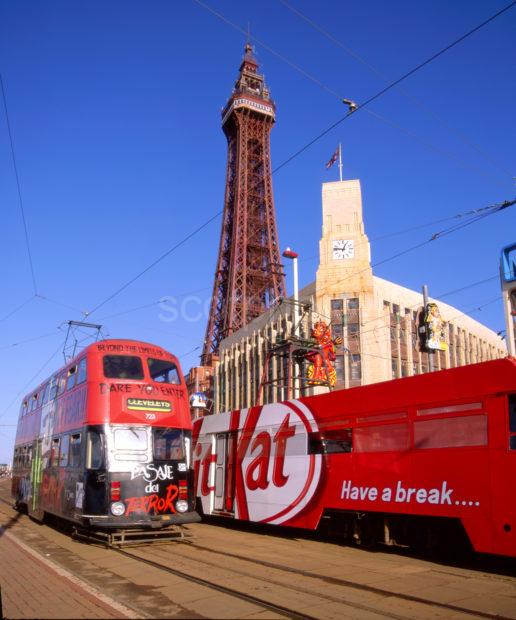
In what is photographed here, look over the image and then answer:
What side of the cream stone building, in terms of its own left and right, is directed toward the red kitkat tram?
front

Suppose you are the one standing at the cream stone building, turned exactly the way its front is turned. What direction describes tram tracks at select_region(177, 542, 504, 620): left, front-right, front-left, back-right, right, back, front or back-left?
front

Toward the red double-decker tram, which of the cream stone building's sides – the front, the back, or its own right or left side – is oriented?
front

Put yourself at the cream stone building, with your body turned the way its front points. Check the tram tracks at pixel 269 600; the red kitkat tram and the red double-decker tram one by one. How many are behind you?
0

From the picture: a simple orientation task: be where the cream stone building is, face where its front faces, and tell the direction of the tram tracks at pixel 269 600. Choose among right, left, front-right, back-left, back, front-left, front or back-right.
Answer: front

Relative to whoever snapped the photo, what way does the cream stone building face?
facing the viewer

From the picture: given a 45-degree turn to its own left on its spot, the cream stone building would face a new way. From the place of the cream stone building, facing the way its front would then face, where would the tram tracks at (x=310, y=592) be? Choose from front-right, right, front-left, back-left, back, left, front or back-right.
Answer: front-right
